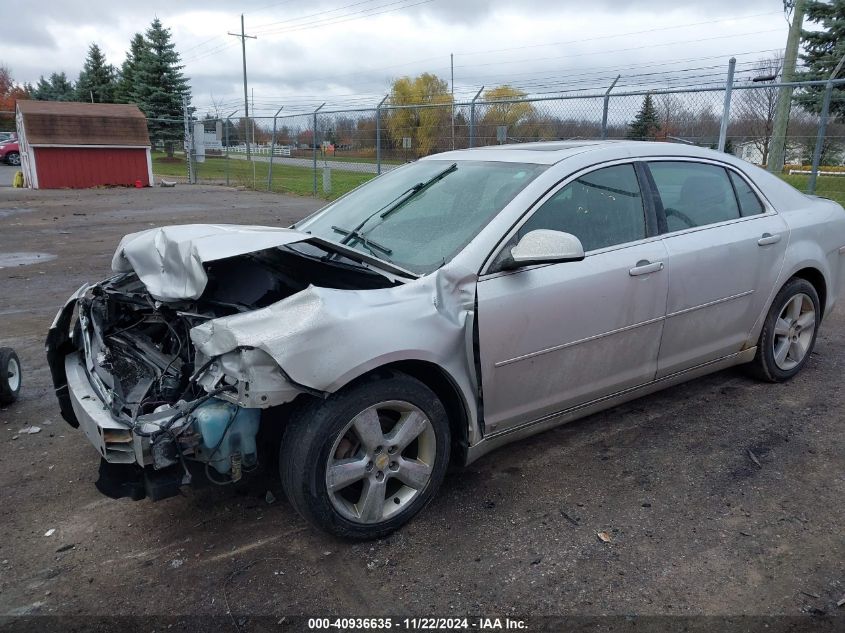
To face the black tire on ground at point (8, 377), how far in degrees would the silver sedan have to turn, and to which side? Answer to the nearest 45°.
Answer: approximately 45° to its right

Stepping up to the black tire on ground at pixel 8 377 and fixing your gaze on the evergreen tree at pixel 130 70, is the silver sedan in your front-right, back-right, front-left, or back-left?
back-right

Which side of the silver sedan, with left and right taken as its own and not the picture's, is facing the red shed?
right

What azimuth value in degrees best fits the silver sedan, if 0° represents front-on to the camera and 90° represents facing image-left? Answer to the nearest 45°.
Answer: approximately 45°

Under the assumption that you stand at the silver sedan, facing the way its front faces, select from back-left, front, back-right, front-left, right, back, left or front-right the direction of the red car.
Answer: right

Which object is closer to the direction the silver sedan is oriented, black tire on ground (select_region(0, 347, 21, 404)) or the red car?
the black tire on ground

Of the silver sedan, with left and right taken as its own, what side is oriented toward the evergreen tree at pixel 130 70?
right

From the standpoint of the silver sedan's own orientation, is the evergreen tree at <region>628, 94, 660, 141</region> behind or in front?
behind

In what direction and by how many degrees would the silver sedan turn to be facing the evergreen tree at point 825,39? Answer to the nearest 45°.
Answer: approximately 180°

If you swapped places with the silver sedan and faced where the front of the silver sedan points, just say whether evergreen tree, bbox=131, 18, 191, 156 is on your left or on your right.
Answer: on your right
